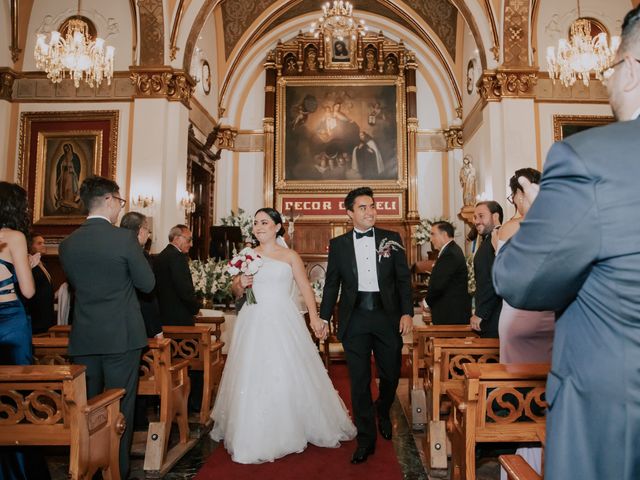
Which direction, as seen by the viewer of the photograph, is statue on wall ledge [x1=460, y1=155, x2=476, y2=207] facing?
facing the viewer

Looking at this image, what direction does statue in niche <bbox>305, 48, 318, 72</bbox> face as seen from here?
toward the camera

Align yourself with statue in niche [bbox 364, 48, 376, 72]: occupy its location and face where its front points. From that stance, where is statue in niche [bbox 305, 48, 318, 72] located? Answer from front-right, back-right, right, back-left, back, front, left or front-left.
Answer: right

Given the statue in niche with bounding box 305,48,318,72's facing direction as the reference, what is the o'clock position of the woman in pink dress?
The woman in pink dress is roughly at 12 o'clock from the statue in niche.

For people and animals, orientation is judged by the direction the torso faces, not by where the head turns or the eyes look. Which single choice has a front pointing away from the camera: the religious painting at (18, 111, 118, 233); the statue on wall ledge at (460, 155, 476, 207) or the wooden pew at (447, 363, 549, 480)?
the wooden pew

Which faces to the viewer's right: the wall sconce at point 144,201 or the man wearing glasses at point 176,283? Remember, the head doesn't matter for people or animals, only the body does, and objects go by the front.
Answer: the man wearing glasses

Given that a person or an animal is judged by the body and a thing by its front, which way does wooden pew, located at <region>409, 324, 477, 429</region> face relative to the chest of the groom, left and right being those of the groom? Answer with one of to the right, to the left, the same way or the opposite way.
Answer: the opposite way

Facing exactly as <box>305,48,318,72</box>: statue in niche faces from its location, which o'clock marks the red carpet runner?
The red carpet runner is roughly at 12 o'clock from the statue in niche.

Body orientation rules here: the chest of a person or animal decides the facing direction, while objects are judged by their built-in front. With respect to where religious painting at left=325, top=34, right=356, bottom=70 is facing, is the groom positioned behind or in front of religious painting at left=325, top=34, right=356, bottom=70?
in front

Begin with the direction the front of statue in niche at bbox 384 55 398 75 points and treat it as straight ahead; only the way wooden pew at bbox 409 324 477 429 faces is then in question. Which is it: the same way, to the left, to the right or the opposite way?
the opposite way

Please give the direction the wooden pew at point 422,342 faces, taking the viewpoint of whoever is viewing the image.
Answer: facing away from the viewer

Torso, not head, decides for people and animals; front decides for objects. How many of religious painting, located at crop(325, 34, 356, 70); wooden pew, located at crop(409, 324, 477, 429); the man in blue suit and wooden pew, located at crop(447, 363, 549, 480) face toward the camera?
1

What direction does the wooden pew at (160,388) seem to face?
away from the camera

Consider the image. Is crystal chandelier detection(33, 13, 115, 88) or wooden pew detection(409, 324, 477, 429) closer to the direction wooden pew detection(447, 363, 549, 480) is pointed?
the wooden pew

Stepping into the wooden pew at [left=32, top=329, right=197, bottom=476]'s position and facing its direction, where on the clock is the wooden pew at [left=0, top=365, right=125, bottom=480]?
the wooden pew at [left=0, top=365, right=125, bottom=480] is roughly at 7 o'clock from the wooden pew at [left=32, top=329, right=197, bottom=476].

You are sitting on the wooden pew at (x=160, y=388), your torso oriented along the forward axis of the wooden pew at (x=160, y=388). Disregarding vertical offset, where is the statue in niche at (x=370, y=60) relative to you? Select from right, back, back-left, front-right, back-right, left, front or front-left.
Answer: front-right

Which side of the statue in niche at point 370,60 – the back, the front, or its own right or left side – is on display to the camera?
front
